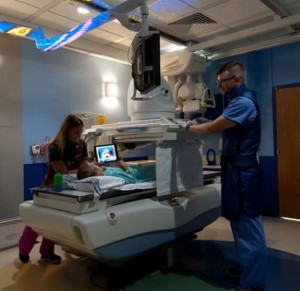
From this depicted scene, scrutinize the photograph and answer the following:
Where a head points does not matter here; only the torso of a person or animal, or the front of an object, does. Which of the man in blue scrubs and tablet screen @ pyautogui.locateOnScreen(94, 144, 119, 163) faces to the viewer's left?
the man in blue scrubs

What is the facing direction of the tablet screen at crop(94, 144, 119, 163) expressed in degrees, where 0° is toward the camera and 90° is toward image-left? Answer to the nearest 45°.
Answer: approximately 0°

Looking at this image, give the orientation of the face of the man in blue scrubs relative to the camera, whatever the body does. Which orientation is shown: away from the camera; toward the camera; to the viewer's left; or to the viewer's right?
to the viewer's left

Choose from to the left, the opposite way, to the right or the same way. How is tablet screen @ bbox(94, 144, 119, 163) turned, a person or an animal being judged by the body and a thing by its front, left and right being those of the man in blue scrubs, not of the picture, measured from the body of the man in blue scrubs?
to the left

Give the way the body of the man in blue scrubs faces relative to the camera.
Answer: to the viewer's left

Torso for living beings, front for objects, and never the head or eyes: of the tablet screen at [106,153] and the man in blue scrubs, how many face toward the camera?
1

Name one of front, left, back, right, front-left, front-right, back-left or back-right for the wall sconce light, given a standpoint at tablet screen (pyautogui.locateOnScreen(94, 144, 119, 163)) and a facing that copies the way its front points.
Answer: back

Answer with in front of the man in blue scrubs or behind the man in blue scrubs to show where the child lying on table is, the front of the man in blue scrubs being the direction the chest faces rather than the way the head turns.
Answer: in front

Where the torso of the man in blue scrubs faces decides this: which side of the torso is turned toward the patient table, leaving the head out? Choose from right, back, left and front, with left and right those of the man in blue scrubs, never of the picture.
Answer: front

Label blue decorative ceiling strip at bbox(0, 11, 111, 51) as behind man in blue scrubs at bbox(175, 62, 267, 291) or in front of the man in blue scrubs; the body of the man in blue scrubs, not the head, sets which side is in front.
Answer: in front
